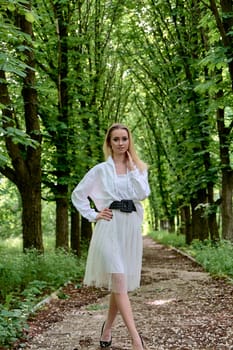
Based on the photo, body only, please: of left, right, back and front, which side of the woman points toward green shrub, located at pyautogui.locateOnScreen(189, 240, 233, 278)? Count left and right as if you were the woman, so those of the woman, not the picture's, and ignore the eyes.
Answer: back

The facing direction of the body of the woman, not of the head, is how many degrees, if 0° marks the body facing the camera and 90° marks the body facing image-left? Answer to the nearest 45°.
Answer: approximately 0°
